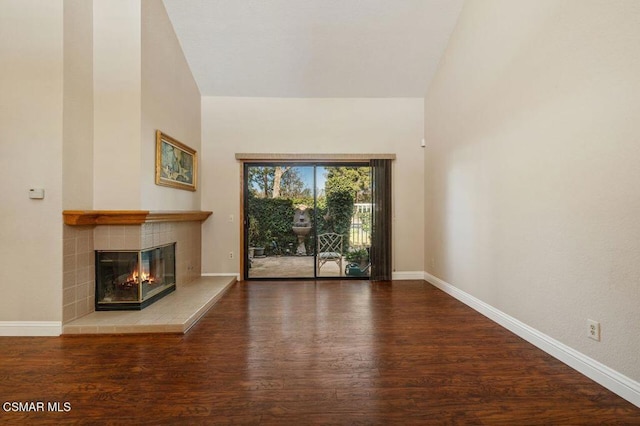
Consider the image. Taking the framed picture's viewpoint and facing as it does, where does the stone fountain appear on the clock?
The stone fountain is roughly at 10 o'clock from the framed picture.

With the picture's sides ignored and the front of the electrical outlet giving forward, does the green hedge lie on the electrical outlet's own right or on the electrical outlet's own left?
on the electrical outlet's own right

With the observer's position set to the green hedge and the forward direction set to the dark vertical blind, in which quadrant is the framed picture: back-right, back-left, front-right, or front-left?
front-right

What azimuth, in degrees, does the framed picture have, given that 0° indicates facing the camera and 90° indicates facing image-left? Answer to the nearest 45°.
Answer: approximately 315°

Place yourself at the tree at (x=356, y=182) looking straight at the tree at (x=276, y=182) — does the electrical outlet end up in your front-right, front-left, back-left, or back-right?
back-left

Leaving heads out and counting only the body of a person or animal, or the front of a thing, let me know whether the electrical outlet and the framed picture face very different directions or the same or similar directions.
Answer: very different directions

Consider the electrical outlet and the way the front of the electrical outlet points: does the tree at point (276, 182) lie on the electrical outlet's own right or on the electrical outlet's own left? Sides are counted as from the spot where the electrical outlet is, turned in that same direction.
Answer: on the electrical outlet's own right

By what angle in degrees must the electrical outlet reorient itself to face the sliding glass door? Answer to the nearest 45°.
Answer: approximately 45° to its right

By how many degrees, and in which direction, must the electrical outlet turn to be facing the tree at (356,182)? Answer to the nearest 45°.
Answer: approximately 90° to its right

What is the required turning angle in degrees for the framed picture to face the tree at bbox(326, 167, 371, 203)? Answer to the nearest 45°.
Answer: approximately 45° to its left
